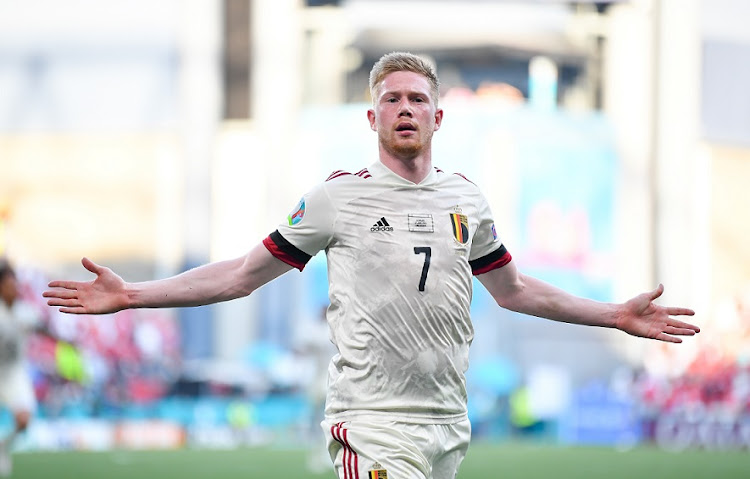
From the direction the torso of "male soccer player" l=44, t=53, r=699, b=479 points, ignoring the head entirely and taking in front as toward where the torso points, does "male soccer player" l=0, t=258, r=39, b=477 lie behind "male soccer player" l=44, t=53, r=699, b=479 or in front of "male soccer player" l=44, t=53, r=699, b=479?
behind

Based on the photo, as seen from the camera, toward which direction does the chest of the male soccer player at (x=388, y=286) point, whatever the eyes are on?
toward the camera
